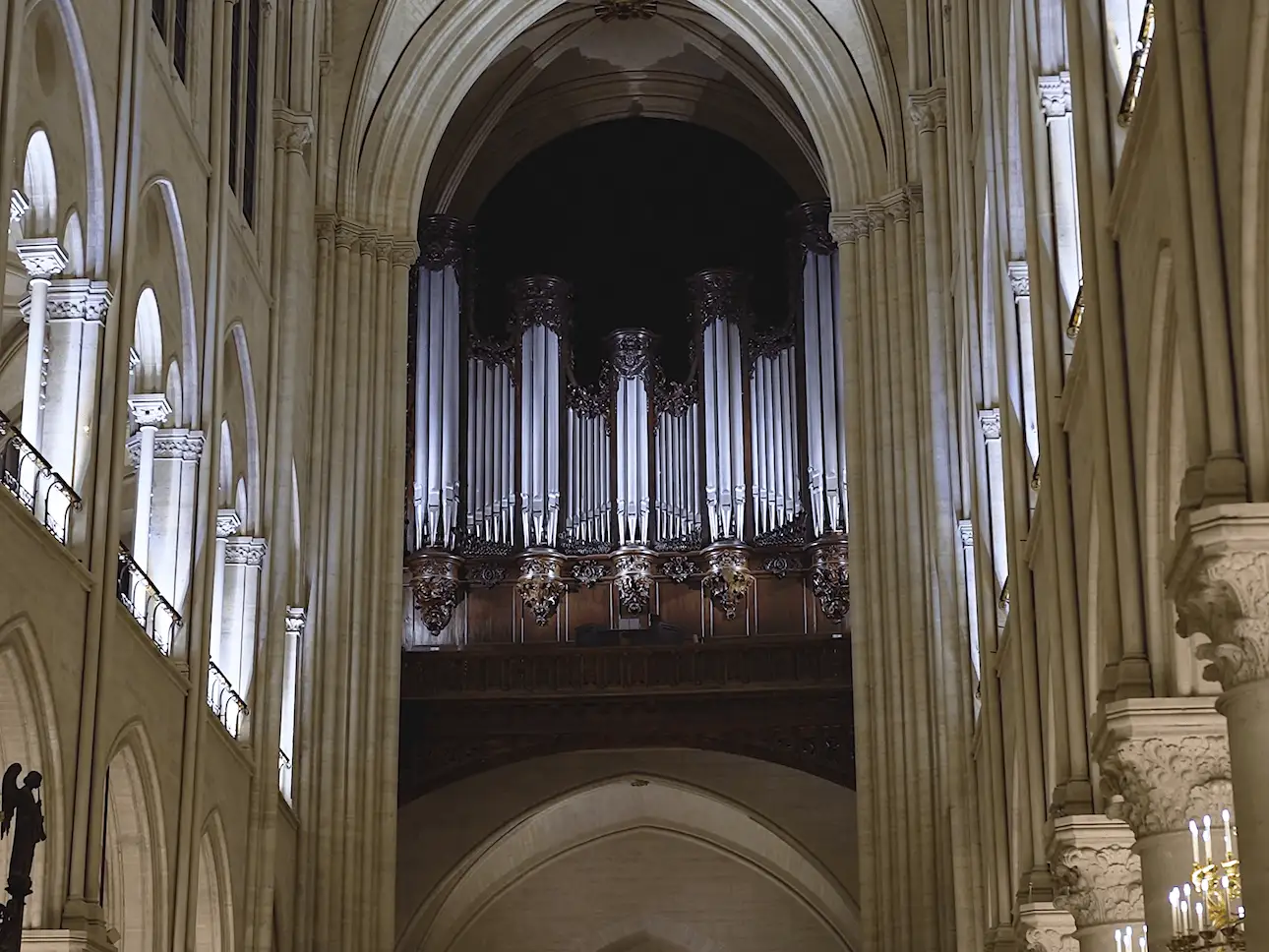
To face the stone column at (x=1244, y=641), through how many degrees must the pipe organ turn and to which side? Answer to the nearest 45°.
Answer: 0° — it already faces it

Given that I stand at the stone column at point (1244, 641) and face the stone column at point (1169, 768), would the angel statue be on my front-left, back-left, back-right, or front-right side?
front-left

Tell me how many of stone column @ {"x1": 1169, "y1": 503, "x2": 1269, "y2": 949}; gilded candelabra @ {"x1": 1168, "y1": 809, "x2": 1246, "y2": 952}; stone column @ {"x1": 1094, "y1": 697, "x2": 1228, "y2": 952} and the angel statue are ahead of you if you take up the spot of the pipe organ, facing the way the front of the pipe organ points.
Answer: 4

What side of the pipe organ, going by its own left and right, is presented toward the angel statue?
front

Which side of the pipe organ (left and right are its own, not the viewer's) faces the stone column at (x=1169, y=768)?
front

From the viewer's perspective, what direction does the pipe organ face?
toward the camera

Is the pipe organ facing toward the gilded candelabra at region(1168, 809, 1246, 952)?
yes
